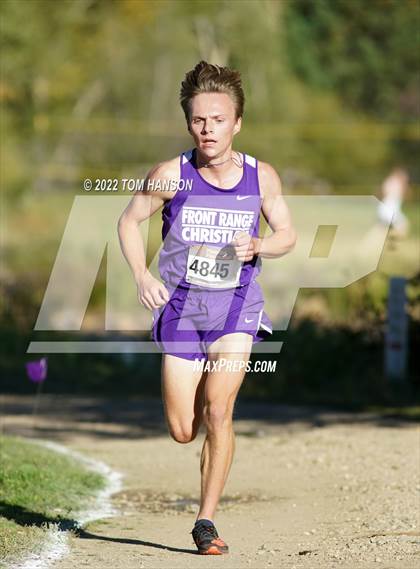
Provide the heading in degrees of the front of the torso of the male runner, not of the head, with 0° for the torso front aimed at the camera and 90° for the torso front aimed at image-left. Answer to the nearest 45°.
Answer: approximately 0°
